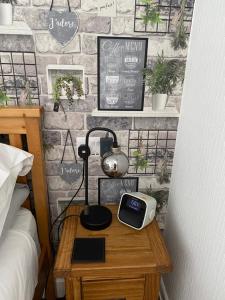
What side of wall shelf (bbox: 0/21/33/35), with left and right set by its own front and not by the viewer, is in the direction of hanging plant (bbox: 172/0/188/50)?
left

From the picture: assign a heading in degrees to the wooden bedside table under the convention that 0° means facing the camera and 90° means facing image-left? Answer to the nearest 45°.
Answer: approximately 0°

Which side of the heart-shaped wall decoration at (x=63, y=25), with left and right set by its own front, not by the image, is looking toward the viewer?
front

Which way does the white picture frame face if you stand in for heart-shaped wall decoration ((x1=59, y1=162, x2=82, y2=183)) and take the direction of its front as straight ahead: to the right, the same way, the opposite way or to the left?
the same way

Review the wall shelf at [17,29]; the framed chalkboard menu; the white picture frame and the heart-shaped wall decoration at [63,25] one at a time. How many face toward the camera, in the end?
4

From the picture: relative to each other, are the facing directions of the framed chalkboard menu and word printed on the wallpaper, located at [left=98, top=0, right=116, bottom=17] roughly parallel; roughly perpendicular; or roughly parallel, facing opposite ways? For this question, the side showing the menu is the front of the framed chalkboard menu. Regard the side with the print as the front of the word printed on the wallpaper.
roughly parallel

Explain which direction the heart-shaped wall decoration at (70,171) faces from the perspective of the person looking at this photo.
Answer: facing the viewer

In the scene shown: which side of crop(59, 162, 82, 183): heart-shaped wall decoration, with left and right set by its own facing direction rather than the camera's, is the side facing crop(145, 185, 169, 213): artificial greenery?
left

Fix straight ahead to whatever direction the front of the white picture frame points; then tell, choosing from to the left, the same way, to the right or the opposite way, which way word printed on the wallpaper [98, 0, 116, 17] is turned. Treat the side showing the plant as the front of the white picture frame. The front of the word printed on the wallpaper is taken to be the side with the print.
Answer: the same way
